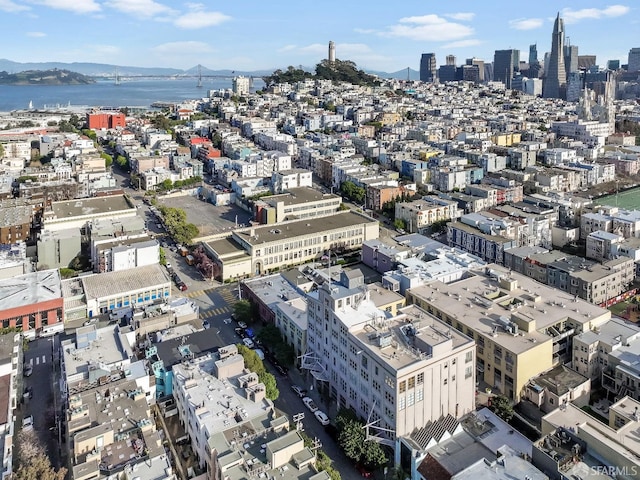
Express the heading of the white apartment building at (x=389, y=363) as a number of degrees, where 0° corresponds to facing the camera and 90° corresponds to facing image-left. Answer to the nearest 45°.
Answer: approximately 45°

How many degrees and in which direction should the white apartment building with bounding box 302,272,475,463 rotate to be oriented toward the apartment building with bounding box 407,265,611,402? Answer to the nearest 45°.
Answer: approximately 180°

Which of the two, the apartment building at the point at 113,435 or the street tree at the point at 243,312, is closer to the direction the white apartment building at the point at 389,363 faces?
the apartment building
